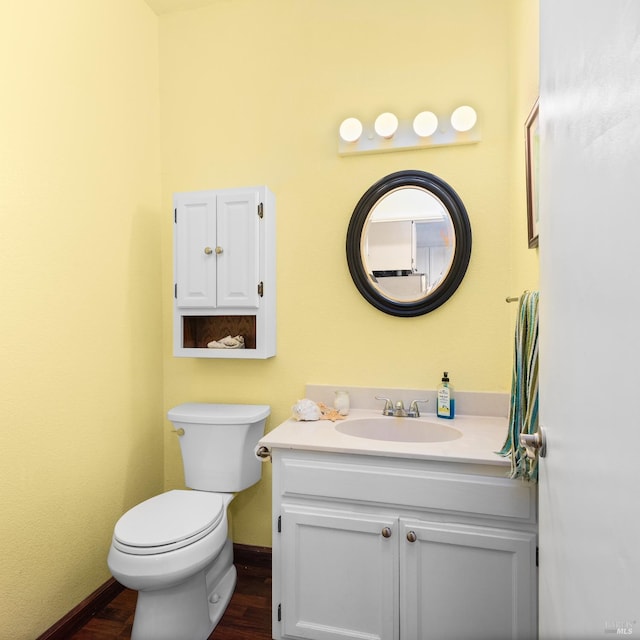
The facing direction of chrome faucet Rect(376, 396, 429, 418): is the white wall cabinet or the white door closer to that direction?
the white door

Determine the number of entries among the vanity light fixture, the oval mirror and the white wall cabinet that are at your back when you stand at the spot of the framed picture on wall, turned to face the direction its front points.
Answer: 0

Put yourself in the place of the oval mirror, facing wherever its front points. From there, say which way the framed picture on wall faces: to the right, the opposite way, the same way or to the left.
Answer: to the right

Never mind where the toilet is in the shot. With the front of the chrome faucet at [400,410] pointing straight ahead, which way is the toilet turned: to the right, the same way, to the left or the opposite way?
the same way

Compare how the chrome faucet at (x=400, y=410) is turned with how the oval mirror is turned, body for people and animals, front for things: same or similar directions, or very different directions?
same or similar directions

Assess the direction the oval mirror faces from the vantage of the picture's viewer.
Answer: facing the viewer

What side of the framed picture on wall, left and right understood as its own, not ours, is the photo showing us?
left

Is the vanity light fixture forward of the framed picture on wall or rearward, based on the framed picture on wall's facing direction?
forward

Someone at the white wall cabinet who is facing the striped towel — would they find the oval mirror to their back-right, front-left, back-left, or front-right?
front-left

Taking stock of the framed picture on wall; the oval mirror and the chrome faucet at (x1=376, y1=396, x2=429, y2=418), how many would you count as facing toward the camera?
2

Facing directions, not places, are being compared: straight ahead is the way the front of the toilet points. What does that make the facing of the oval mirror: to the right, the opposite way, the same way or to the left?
the same way

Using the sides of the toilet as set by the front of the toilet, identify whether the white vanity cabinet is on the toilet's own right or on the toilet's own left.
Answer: on the toilet's own left
